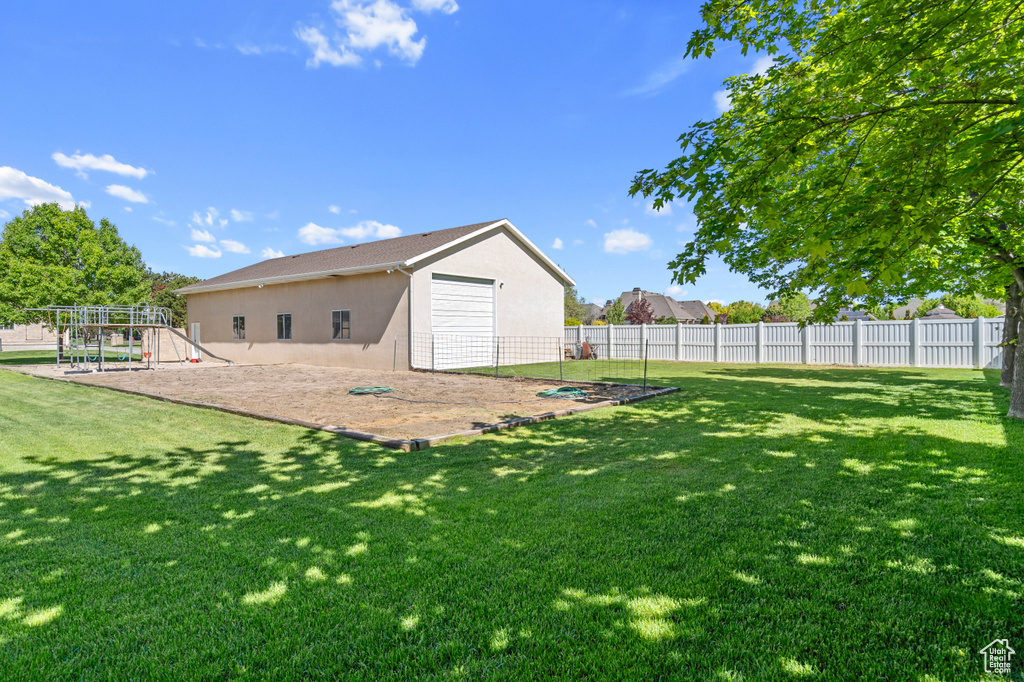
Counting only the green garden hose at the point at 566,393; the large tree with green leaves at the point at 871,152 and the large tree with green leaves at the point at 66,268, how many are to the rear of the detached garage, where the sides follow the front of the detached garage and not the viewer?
1

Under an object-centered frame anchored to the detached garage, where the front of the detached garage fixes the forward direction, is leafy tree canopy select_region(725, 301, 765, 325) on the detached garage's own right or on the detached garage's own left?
on the detached garage's own left

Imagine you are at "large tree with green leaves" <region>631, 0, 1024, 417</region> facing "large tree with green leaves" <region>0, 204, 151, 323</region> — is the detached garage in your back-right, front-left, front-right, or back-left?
front-right

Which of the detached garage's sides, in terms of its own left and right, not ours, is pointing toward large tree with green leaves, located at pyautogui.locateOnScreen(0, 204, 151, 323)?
back

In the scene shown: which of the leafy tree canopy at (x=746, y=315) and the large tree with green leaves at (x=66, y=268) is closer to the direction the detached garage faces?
the leafy tree canopy

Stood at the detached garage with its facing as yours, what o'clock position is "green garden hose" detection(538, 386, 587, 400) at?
The green garden hose is roughly at 1 o'clock from the detached garage.

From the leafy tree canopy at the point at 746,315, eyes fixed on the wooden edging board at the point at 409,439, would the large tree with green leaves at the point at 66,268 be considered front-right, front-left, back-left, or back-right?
front-right

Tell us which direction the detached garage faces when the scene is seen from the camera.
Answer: facing the viewer and to the right of the viewer

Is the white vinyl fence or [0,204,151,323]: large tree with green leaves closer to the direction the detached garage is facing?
the white vinyl fence

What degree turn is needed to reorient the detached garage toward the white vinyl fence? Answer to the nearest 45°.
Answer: approximately 45° to its left

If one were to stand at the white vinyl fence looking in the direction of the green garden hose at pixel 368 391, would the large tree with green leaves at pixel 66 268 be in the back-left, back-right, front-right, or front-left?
front-right

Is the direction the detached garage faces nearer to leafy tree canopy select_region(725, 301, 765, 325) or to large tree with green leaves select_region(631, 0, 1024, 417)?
the large tree with green leaves

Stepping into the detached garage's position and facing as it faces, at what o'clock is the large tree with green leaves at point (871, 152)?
The large tree with green leaves is roughly at 1 o'clock from the detached garage.

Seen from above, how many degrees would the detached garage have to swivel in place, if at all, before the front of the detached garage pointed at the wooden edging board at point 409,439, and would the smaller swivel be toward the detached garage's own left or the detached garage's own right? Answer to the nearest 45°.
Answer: approximately 45° to the detached garage's own right
